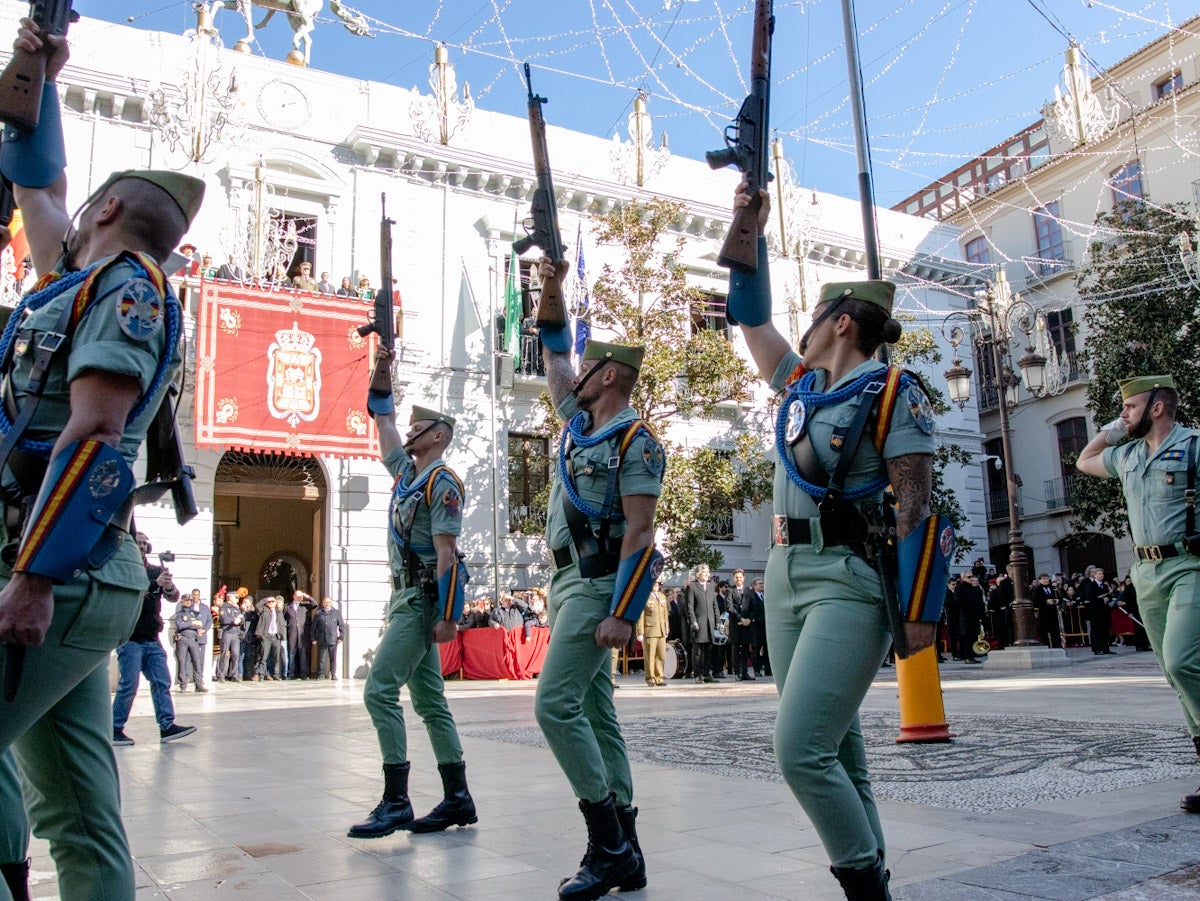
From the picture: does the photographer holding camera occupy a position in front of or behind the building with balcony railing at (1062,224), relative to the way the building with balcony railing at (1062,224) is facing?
in front

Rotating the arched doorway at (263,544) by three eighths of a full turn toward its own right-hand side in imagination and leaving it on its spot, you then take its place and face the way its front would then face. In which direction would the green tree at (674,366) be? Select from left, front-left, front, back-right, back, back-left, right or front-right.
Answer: back

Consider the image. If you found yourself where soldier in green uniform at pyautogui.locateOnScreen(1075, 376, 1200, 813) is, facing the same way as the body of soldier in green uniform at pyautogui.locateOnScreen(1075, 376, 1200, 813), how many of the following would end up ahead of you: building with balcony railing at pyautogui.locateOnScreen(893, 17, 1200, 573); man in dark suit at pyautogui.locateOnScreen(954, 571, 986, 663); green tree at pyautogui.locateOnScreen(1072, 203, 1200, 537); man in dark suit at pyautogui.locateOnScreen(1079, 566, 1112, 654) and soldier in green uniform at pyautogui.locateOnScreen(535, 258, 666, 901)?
1

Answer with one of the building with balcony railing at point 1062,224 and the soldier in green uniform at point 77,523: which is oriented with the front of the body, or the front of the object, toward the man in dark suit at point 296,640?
the building with balcony railing

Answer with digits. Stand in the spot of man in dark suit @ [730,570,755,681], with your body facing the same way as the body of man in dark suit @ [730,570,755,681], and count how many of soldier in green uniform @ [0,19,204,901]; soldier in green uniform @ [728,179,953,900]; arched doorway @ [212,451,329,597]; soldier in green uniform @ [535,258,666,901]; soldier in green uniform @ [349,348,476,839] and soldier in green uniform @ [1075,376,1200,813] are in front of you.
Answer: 5

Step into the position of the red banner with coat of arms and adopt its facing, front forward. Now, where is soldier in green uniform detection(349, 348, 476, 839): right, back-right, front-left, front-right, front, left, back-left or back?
front

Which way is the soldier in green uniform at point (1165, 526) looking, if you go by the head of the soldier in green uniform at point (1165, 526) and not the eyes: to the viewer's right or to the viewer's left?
to the viewer's left

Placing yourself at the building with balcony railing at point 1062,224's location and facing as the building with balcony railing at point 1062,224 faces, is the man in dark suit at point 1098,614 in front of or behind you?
in front

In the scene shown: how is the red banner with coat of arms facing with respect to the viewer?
toward the camera

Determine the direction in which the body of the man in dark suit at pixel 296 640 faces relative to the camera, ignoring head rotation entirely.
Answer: toward the camera

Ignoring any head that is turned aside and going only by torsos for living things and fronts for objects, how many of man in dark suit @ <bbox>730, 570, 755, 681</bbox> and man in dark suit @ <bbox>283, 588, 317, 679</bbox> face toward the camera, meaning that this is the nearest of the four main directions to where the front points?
2

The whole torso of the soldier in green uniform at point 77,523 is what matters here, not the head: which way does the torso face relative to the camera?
to the viewer's left

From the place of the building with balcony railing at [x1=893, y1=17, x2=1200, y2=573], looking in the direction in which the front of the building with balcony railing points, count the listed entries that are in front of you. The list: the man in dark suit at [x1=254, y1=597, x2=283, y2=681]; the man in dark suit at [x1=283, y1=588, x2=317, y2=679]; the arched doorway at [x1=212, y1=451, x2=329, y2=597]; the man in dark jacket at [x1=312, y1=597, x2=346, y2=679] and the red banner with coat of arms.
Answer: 5
